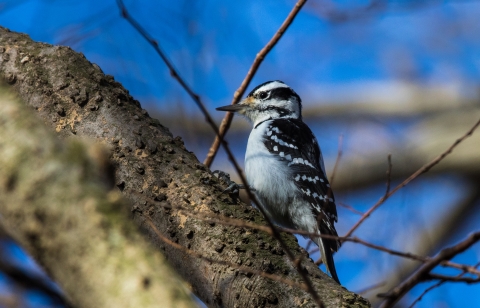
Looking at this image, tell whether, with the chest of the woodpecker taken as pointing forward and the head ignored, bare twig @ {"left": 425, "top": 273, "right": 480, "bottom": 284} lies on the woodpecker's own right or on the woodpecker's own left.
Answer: on the woodpecker's own left

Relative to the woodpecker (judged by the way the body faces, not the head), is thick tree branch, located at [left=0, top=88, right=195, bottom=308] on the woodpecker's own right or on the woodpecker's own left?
on the woodpecker's own left

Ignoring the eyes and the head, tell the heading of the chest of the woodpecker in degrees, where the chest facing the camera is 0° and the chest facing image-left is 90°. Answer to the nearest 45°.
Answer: approximately 90°

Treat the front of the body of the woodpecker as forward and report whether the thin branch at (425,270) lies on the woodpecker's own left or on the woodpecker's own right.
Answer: on the woodpecker's own left
